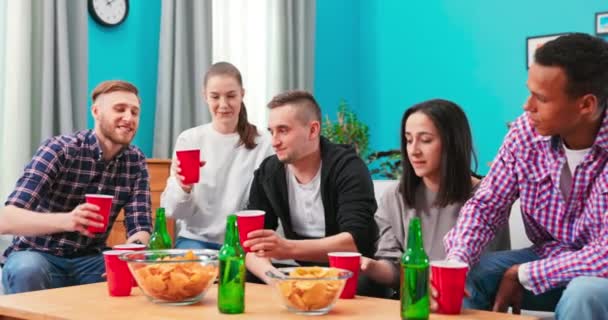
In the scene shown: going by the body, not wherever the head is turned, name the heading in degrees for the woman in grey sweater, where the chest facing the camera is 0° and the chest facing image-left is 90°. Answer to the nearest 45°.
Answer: approximately 45°

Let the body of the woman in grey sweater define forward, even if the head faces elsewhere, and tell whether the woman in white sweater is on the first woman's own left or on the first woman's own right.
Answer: on the first woman's own right

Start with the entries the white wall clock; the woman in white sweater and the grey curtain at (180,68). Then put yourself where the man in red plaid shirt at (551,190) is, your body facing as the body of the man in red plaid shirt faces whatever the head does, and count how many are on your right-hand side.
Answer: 3

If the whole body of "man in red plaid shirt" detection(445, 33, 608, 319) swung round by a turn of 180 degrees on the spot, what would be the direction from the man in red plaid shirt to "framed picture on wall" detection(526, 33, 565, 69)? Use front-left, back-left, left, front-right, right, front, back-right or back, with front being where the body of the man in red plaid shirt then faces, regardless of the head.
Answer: front-left

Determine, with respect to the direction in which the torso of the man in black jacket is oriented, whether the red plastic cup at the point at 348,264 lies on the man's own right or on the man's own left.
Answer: on the man's own left

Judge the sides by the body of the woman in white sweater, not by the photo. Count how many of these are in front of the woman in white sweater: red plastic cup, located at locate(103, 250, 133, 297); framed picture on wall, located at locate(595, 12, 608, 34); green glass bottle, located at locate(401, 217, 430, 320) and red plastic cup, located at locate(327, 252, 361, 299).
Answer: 3
